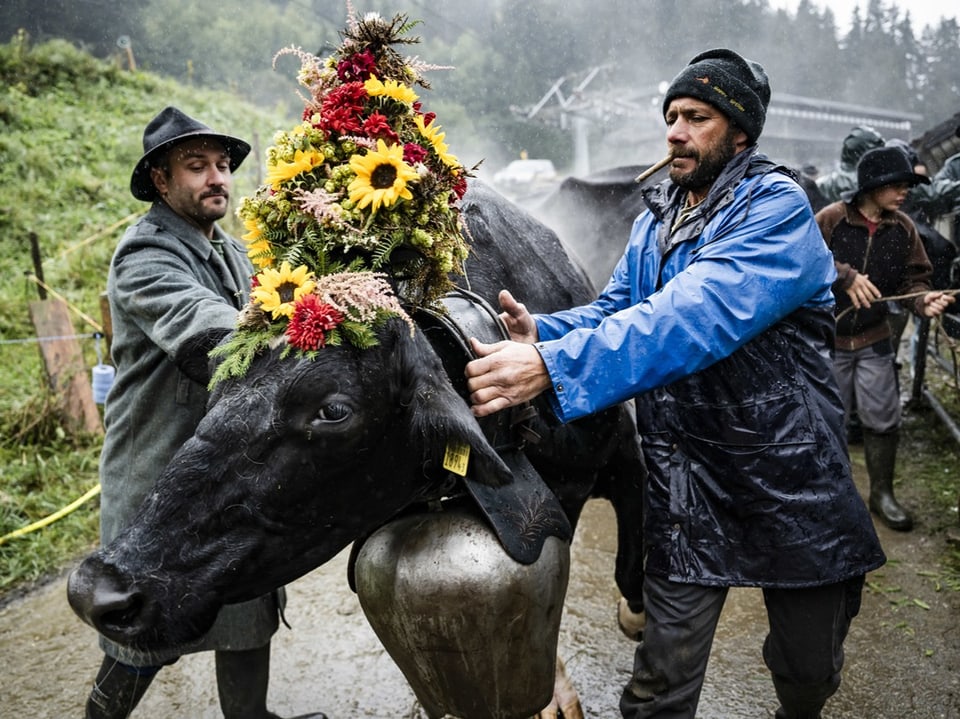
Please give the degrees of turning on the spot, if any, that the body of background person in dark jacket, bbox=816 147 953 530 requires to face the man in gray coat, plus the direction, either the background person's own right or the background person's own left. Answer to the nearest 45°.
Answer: approximately 90° to the background person's own right

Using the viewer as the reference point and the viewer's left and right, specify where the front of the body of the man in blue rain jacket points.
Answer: facing the viewer and to the left of the viewer

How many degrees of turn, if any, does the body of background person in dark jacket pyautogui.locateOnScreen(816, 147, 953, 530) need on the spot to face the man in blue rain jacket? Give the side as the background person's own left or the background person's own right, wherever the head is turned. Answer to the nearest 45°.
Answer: approximately 45° to the background person's own right

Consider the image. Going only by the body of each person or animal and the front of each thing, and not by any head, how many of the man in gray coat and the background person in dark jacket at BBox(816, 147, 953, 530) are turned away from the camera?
0

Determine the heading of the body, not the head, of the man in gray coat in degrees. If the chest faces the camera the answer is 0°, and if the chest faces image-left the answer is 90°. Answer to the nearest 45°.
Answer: approximately 315°

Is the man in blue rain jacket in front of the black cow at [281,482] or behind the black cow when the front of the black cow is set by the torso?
behind

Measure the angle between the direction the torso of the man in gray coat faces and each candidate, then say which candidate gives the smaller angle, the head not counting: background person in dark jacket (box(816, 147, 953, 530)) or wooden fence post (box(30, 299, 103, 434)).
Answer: the background person in dark jacket

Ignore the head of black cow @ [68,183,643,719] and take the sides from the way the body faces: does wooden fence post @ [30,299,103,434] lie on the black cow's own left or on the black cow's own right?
on the black cow's own right

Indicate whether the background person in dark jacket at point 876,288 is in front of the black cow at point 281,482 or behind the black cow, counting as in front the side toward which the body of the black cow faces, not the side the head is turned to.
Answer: behind

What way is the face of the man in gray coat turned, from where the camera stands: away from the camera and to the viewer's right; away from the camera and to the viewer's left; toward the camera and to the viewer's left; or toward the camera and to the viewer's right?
toward the camera and to the viewer's right

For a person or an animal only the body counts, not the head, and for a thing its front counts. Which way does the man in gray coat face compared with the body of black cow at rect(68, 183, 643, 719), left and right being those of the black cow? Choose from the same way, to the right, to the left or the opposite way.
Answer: to the left

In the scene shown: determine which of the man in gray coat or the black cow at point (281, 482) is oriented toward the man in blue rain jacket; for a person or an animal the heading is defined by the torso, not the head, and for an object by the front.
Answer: the man in gray coat

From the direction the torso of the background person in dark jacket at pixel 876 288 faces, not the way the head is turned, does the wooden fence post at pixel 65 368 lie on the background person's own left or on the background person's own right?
on the background person's own right
